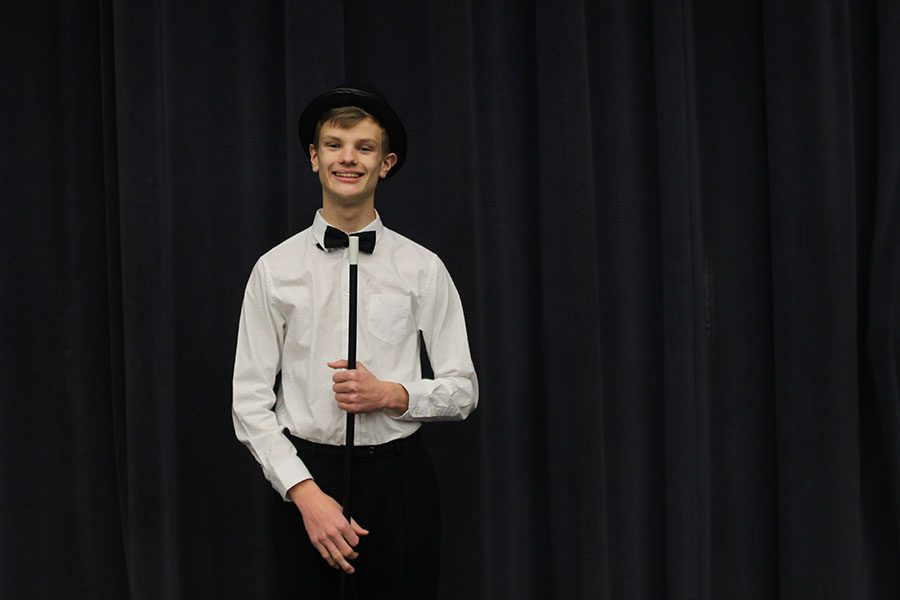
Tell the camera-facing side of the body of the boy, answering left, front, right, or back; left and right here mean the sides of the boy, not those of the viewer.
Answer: front
